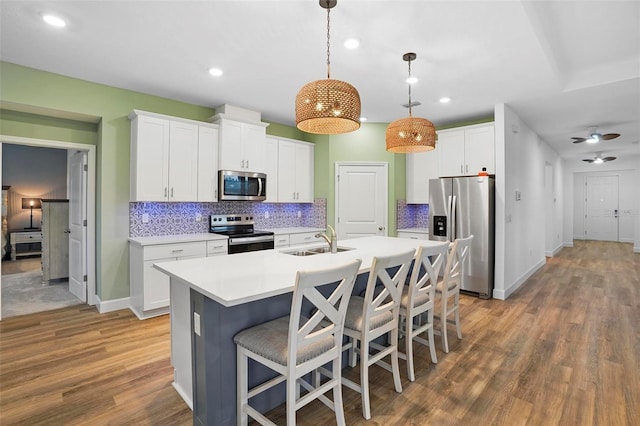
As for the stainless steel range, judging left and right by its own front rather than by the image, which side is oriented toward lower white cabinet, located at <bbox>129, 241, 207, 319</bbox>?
right

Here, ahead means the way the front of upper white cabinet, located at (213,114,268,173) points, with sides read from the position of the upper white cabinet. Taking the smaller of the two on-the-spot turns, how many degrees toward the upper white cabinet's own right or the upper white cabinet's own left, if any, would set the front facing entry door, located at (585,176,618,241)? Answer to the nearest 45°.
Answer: approximately 45° to the upper white cabinet's own left

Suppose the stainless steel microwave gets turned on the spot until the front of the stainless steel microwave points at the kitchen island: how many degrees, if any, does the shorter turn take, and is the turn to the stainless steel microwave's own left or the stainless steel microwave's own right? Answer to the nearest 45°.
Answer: approximately 45° to the stainless steel microwave's own right

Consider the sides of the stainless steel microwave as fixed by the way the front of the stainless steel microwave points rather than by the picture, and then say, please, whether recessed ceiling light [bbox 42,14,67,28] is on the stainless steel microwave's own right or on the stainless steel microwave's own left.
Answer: on the stainless steel microwave's own right

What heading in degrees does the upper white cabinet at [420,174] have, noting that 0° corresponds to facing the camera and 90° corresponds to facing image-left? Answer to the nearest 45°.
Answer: approximately 45°

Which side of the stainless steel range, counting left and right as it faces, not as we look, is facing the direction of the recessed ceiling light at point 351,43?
front

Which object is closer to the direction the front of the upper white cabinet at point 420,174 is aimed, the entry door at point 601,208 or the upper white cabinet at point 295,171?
the upper white cabinet

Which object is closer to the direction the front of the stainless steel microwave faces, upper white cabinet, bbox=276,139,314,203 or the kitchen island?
the kitchen island

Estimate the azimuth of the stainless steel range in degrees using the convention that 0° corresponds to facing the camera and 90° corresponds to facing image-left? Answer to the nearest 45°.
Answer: approximately 315°

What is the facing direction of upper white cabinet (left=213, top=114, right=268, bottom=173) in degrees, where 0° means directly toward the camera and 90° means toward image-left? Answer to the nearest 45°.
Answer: approximately 315°

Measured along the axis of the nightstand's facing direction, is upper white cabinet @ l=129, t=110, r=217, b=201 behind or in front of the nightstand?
in front

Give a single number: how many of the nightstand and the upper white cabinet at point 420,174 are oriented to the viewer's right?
0

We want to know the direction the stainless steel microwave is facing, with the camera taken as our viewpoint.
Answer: facing the viewer and to the right of the viewer

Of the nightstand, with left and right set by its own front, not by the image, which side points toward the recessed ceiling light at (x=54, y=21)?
front
